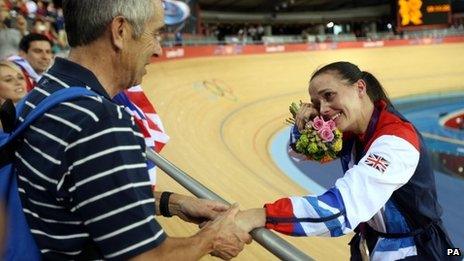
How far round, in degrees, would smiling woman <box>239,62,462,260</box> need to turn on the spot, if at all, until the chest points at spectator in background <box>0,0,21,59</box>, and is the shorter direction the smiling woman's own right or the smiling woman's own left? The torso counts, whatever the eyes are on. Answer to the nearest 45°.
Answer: approximately 45° to the smiling woman's own right

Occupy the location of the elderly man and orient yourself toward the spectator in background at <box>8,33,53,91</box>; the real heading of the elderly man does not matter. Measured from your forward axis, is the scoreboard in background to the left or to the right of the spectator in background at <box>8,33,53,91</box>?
right

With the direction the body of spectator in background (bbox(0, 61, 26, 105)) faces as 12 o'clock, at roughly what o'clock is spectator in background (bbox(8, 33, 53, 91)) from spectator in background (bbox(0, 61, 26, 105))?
spectator in background (bbox(8, 33, 53, 91)) is roughly at 8 o'clock from spectator in background (bbox(0, 61, 26, 105)).

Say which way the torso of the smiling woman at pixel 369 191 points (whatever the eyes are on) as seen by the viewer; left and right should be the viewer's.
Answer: facing to the left of the viewer

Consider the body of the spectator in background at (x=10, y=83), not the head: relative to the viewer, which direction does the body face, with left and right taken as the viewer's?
facing the viewer and to the right of the viewer

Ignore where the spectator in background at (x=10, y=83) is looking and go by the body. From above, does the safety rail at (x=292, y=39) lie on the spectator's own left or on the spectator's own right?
on the spectator's own left

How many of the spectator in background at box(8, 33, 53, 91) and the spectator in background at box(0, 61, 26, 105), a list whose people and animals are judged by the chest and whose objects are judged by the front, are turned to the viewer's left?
0

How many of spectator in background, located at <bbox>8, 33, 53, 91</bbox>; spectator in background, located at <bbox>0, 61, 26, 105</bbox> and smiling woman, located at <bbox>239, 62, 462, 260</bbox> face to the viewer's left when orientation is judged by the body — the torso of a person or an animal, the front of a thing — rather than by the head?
1

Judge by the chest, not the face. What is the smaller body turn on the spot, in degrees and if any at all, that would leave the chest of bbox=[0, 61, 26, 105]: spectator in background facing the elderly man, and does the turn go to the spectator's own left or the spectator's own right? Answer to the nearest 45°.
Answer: approximately 45° to the spectator's own right

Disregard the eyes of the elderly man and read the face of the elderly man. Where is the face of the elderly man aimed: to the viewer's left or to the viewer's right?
to the viewer's right
